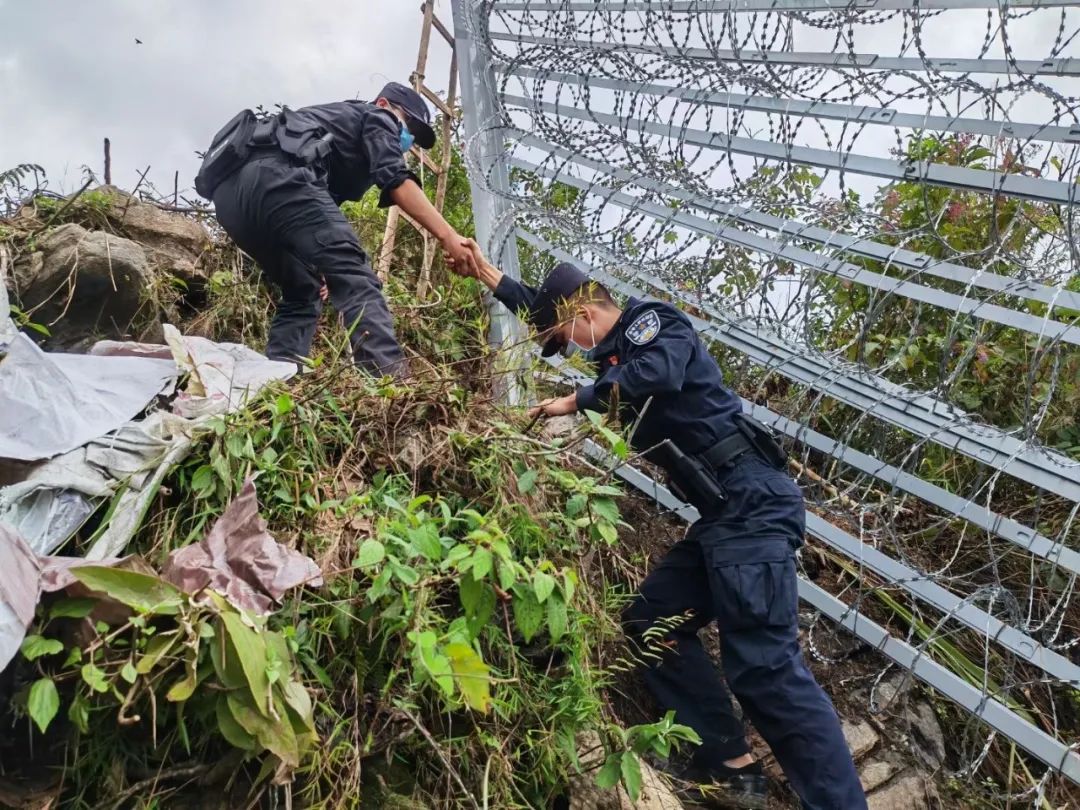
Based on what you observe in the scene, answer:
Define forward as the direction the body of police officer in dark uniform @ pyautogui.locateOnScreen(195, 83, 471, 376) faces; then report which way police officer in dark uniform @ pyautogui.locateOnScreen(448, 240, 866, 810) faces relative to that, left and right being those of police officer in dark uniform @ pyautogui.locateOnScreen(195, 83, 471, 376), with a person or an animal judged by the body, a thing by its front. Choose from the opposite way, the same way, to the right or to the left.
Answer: the opposite way

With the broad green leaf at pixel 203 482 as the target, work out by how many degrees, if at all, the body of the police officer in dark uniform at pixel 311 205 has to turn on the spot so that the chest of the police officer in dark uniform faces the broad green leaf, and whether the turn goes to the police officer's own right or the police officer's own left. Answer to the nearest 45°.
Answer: approximately 90° to the police officer's own right

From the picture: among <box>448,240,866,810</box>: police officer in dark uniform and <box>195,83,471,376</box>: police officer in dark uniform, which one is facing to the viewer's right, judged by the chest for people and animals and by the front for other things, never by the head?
<box>195,83,471,376</box>: police officer in dark uniform

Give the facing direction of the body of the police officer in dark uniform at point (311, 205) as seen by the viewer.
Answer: to the viewer's right

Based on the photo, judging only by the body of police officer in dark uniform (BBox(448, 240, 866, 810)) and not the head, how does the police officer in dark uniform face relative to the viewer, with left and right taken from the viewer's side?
facing to the left of the viewer

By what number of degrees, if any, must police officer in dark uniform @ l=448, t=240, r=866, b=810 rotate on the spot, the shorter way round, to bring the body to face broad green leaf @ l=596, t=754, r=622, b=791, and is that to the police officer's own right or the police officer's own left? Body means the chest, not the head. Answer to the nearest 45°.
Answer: approximately 90° to the police officer's own left

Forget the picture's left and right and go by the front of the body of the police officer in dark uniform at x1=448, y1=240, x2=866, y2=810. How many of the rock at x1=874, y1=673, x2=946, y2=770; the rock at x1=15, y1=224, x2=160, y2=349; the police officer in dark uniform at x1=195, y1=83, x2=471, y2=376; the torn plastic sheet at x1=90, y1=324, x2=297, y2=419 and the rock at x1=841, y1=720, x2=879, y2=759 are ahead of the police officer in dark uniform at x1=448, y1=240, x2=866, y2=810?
3

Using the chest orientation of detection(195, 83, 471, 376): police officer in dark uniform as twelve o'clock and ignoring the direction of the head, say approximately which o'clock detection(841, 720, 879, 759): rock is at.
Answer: The rock is roughly at 1 o'clock from the police officer in dark uniform.

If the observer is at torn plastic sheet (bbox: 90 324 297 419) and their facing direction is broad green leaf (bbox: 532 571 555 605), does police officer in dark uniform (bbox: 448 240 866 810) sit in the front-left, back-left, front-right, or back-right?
front-left

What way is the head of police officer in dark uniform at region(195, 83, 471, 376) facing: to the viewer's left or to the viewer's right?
to the viewer's right

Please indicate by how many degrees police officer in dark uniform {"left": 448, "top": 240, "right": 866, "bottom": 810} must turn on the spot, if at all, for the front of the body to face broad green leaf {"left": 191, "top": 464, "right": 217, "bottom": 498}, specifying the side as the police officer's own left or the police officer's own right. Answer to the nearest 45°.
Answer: approximately 45° to the police officer's own left

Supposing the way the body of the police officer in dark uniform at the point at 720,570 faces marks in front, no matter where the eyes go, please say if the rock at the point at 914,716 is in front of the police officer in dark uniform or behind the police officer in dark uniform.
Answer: behind

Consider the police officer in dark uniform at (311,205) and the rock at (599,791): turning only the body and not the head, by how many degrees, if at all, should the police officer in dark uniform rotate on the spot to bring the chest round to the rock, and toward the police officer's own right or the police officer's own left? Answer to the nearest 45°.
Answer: approximately 45° to the police officer's own right

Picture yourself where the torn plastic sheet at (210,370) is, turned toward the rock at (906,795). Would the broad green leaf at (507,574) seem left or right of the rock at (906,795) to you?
right

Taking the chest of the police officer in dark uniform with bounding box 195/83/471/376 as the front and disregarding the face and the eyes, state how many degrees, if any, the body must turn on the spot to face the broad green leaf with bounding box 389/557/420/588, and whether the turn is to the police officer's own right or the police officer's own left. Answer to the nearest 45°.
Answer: approximately 90° to the police officer's own right

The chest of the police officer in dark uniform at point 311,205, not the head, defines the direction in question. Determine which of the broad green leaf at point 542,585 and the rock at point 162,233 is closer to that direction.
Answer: the broad green leaf

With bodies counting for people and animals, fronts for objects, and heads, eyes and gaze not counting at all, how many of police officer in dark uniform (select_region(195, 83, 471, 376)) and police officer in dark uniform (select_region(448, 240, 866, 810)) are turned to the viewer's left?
1
